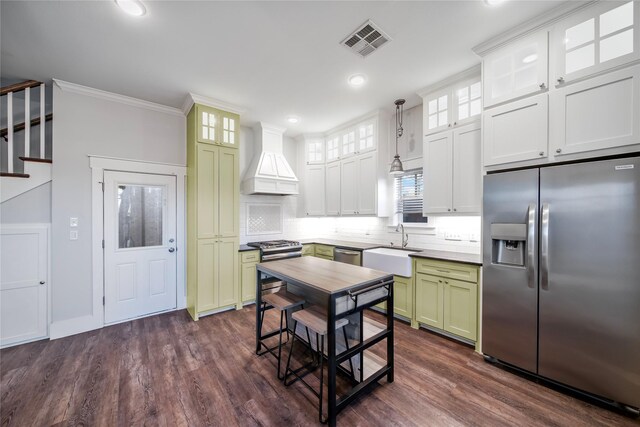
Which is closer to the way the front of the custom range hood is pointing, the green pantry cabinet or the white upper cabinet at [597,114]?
the white upper cabinet

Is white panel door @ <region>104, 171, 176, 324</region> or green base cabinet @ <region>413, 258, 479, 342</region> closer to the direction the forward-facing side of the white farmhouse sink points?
the white panel door

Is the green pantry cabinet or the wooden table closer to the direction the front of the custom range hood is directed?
the wooden table

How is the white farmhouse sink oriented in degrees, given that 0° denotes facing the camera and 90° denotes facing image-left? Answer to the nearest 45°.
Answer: approximately 45°
